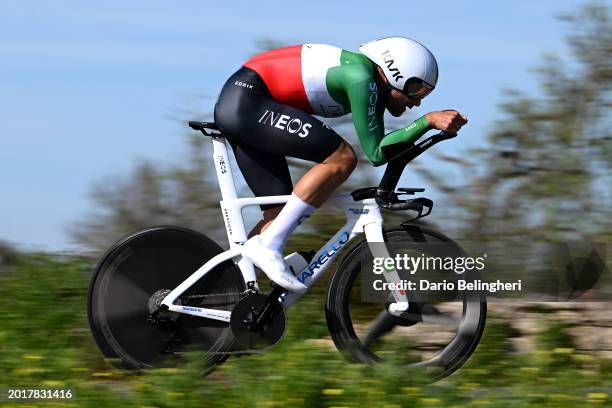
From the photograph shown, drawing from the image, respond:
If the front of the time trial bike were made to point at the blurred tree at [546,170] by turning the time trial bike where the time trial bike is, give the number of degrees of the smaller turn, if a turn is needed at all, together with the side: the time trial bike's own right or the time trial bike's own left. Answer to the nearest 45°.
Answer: approximately 45° to the time trial bike's own left

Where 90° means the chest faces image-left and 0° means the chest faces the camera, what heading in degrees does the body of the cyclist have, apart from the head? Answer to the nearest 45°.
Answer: approximately 270°

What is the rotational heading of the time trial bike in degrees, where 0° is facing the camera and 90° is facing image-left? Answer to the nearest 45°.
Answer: approximately 270°

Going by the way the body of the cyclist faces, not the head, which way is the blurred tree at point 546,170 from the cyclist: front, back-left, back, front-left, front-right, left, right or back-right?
front-left

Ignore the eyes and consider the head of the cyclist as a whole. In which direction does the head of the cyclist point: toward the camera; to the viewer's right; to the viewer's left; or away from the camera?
to the viewer's right
